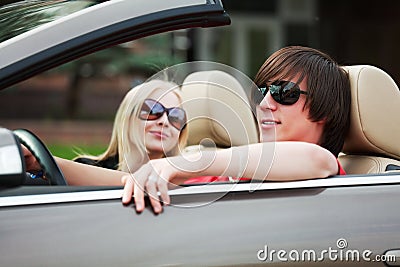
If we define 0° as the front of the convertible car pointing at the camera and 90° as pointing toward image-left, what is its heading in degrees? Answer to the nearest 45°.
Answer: approximately 90°

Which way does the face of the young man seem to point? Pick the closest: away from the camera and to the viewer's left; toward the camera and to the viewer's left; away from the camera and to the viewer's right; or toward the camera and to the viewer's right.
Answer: toward the camera and to the viewer's left
